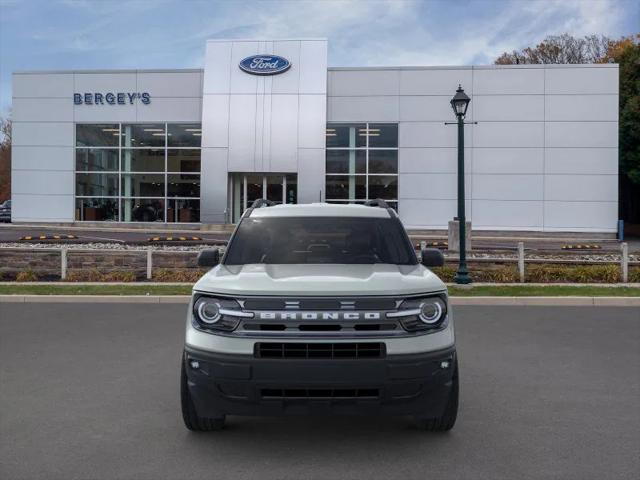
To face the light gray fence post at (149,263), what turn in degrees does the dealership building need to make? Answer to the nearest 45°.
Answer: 0° — it already faces it

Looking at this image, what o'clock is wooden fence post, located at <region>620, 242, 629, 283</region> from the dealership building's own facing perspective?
The wooden fence post is roughly at 11 o'clock from the dealership building.

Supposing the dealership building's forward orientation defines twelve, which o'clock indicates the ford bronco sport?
The ford bronco sport is roughly at 12 o'clock from the dealership building.

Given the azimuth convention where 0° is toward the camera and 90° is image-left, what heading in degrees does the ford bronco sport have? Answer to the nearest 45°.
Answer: approximately 0°

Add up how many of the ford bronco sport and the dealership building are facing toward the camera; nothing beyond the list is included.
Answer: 2
